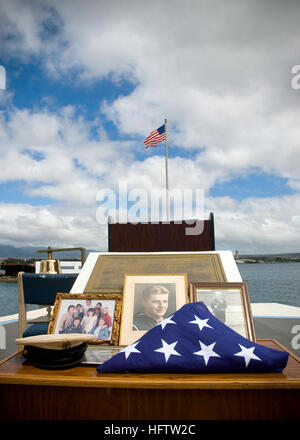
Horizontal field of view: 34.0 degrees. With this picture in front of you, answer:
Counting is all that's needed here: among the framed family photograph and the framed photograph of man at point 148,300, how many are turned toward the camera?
2

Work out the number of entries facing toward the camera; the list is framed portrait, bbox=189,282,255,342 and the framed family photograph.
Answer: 2

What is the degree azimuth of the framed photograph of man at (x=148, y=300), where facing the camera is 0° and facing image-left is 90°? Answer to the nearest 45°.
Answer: approximately 0°

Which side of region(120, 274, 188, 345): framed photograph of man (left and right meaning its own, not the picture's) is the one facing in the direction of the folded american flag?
front

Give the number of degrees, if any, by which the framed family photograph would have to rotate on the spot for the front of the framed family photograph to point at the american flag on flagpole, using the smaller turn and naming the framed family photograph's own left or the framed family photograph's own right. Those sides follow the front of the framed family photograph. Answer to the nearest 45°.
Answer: approximately 180°

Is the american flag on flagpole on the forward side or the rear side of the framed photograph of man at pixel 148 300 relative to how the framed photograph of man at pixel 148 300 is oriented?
on the rear side
